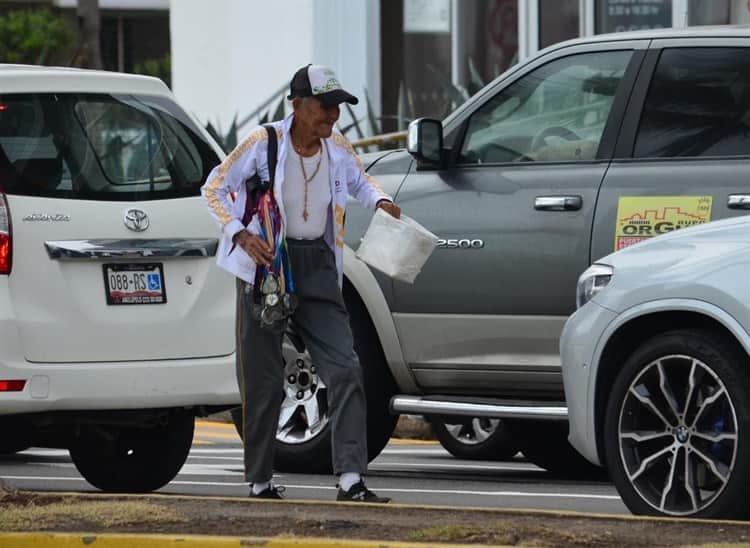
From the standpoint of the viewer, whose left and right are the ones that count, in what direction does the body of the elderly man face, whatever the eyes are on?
facing the viewer and to the right of the viewer

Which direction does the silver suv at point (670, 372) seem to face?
to the viewer's left

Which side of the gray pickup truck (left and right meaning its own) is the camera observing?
left

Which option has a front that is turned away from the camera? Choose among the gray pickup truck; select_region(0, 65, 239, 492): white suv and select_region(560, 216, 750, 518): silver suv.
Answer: select_region(0, 65, 239, 492): white suv

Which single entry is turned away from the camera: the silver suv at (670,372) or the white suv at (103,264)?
the white suv at (103,264)

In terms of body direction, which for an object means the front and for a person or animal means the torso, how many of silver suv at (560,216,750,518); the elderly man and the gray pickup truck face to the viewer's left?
2

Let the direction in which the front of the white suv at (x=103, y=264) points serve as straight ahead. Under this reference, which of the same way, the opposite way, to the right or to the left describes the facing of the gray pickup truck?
to the left

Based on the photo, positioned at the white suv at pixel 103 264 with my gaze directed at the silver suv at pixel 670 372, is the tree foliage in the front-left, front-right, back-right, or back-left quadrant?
back-left

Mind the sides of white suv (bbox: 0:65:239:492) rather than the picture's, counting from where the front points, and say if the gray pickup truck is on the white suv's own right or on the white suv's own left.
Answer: on the white suv's own right

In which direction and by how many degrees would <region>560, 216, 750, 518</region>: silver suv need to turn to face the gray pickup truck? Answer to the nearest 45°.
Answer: approximately 90° to its right

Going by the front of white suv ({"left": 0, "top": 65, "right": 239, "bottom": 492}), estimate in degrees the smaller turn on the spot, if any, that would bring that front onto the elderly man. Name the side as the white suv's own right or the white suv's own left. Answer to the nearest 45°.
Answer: approximately 135° to the white suv's own right

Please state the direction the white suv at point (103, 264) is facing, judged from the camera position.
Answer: facing away from the viewer

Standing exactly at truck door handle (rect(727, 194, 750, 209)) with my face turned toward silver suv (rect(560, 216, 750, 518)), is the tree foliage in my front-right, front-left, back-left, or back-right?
back-right

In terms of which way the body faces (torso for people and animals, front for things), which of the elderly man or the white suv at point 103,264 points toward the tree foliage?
the white suv

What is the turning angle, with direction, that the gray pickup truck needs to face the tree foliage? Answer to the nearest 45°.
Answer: approximately 90° to its right
